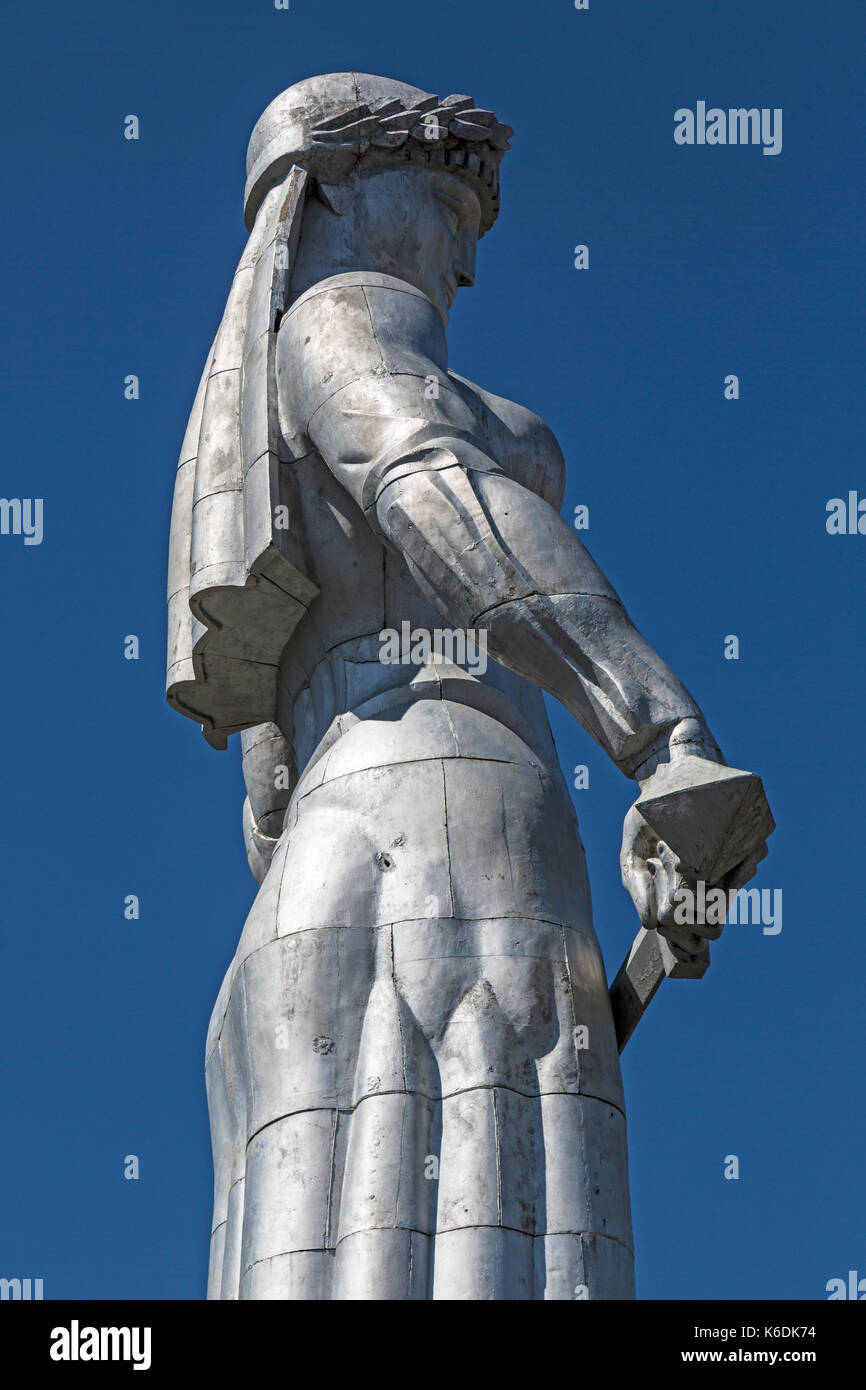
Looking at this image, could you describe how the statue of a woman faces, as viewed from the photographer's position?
facing to the right of the viewer
